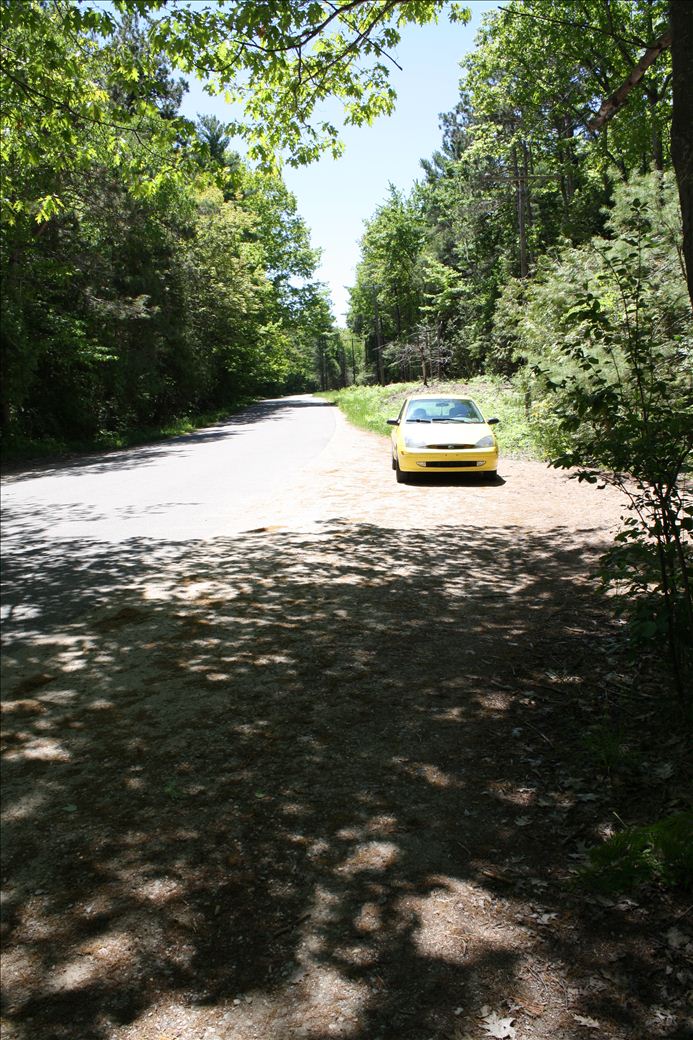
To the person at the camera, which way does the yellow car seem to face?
facing the viewer

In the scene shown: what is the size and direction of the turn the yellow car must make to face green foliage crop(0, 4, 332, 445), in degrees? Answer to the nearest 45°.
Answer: approximately 135° to its right
